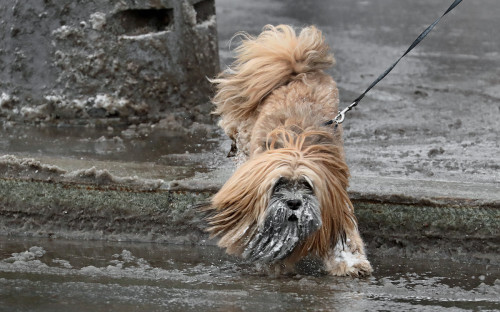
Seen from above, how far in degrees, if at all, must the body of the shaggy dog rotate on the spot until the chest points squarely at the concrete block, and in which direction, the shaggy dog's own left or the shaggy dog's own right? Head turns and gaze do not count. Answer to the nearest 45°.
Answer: approximately 135° to the shaggy dog's own right

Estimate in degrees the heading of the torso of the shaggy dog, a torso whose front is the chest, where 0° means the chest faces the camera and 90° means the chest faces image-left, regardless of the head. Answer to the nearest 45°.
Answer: approximately 0°
